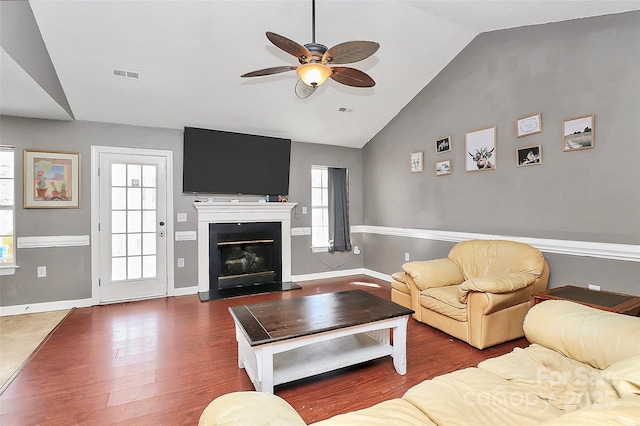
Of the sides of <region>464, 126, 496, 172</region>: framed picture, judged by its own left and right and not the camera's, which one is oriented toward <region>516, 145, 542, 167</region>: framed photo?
left

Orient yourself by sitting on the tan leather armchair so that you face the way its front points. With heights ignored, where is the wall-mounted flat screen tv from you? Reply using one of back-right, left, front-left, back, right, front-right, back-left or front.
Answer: front-right

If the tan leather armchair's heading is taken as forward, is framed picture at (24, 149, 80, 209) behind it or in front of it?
in front

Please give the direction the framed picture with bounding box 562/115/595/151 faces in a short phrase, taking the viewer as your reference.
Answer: facing the viewer and to the left of the viewer

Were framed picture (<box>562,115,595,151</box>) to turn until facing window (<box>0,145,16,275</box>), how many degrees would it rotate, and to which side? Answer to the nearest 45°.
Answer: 0° — it already faces it

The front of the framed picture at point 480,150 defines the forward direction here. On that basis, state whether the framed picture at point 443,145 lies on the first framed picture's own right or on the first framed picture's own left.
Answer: on the first framed picture's own right

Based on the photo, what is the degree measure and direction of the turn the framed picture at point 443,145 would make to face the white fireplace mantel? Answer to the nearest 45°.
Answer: approximately 45° to its right

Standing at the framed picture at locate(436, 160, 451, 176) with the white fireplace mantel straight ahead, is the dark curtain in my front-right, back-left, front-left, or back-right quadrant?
front-right

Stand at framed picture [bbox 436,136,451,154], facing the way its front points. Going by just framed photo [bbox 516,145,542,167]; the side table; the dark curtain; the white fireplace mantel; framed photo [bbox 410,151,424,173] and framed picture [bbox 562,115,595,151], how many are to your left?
3

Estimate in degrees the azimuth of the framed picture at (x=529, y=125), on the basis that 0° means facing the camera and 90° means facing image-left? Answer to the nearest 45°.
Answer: approximately 45°

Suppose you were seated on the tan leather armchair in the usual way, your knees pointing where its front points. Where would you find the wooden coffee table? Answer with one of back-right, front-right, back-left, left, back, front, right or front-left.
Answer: front

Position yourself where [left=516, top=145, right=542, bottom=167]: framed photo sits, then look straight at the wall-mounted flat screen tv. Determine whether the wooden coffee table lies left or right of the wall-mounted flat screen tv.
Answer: left

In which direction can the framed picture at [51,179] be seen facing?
toward the camera

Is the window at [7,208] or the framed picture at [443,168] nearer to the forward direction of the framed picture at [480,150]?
the window

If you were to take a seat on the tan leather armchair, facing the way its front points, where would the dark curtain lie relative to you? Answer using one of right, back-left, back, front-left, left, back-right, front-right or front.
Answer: right

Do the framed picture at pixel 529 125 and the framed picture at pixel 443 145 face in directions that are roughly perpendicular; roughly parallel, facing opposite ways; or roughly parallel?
roughly parallel
